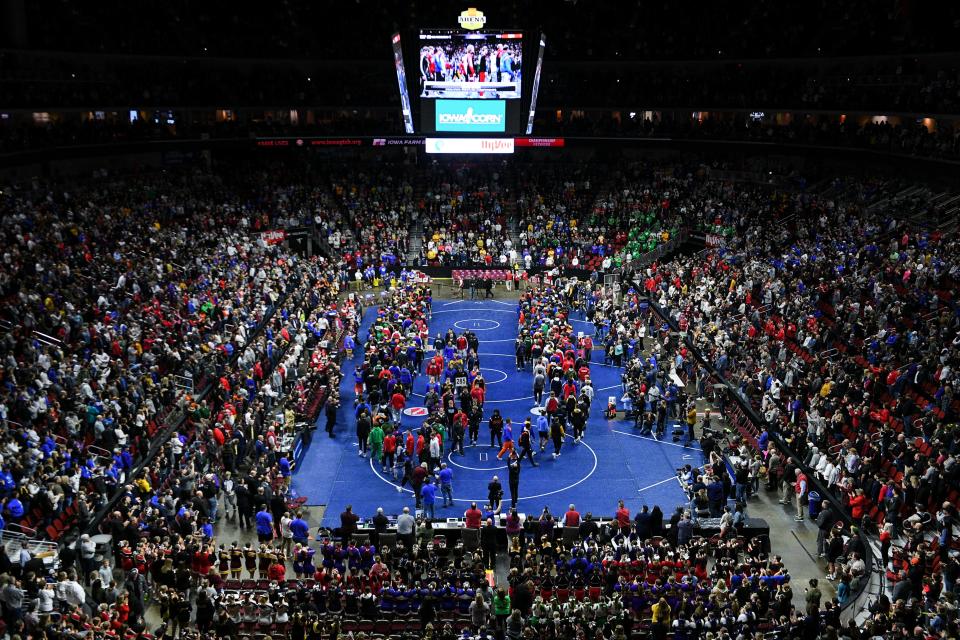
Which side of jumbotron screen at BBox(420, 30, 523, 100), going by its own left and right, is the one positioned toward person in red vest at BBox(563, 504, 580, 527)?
front

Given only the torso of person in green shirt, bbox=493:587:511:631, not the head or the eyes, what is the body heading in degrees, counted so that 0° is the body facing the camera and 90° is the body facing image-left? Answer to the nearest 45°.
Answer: approximately 180°

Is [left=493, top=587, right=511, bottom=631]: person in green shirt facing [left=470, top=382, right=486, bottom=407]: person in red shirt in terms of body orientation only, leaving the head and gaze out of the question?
yes

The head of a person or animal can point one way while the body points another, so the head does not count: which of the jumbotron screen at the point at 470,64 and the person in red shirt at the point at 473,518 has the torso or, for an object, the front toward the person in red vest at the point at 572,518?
the jumbotron screen

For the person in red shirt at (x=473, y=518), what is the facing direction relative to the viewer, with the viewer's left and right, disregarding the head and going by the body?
facing away from the viewer

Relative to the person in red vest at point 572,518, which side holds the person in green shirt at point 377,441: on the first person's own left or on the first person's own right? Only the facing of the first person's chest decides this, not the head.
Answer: on the first person's own left

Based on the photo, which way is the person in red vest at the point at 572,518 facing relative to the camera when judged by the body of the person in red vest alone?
away from the camera

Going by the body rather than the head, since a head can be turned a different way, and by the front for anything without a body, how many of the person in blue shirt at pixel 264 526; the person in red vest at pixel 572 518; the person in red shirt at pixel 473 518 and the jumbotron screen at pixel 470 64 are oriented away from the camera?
3

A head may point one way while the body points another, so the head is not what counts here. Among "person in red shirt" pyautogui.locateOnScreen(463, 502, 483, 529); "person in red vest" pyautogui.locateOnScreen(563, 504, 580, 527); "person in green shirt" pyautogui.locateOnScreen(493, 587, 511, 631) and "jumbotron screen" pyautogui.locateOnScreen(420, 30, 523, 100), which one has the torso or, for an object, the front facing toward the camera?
the jumbotron screen

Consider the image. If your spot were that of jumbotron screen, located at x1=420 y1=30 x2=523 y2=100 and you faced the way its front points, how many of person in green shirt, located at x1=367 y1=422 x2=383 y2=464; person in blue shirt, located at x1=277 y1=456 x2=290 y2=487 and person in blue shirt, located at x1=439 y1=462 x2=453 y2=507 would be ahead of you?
3

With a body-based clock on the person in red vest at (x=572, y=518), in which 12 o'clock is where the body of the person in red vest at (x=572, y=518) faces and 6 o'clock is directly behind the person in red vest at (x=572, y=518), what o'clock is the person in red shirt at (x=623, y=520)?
the person in red shirt at (x=623, y=520) is roughly at 3 o'clock from the person in red vest at (x=572, y=518).

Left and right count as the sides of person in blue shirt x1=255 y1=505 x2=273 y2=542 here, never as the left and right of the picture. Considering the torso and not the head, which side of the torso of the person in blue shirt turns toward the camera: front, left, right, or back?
back
